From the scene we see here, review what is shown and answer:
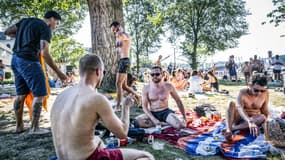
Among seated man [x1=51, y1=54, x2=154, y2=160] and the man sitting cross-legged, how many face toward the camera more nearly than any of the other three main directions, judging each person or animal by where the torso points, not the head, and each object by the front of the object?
1

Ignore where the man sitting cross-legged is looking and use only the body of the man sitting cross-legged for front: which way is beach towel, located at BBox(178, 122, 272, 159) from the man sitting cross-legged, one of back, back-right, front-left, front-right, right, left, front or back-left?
front-left

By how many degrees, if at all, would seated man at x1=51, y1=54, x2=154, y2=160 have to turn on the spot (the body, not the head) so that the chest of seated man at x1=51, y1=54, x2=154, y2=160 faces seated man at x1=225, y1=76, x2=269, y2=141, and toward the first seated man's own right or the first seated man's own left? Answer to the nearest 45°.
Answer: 0° — they already face them

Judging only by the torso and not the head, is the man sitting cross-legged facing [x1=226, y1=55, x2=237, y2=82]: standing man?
no

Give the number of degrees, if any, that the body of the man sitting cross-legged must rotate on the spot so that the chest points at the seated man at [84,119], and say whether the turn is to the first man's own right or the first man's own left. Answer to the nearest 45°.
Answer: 0° — they already face them

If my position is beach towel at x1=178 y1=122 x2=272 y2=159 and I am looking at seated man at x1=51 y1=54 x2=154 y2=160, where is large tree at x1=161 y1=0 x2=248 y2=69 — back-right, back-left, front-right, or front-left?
back-right

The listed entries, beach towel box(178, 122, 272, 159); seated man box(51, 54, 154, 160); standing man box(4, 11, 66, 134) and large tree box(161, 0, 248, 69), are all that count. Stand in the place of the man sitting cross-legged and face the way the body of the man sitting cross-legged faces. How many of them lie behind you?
1

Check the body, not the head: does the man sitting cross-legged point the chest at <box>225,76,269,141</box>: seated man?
no

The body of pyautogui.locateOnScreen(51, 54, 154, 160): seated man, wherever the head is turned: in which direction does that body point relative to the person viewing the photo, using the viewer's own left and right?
facing away from the viewer and to the right of the viewer

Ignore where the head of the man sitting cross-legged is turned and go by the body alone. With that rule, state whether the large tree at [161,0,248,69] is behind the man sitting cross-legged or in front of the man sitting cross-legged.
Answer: behind

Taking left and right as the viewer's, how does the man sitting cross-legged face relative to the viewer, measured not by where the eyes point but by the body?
facing the viewer

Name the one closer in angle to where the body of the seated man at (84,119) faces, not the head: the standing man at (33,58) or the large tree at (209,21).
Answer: the large tree

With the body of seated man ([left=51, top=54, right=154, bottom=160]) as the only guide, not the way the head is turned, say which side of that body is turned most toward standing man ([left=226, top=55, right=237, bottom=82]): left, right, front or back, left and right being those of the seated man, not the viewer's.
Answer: front

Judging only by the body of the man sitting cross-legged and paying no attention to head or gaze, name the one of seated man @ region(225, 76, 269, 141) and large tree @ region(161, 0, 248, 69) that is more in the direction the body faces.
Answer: the seated man

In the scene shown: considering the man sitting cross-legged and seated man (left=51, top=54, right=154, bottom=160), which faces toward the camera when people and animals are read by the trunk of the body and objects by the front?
the man sitting cross-legged

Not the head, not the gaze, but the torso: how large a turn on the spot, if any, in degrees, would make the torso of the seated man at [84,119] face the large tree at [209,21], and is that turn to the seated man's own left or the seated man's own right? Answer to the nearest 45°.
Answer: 0° — they already face it
